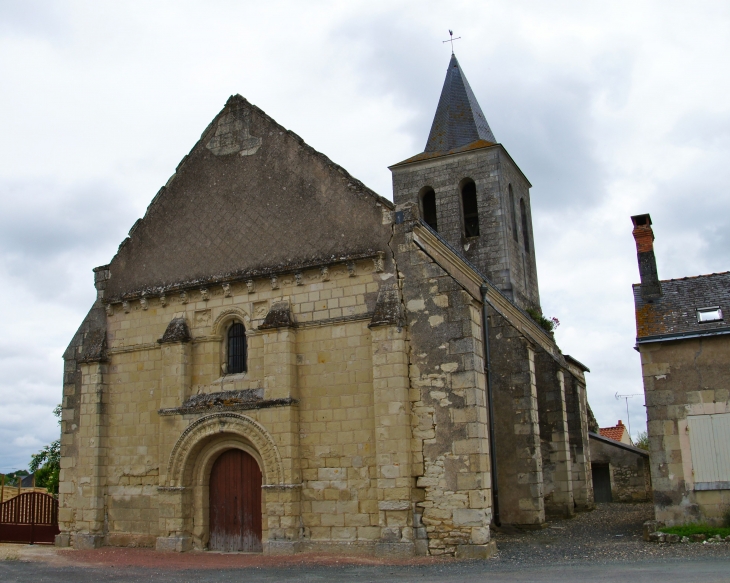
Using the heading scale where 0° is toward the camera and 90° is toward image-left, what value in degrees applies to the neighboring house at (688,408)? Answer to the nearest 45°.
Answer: approximately 0°

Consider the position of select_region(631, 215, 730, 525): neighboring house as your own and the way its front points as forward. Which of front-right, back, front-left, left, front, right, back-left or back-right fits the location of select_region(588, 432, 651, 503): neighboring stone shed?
back

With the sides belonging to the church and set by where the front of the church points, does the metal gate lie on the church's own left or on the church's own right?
on the church's own right

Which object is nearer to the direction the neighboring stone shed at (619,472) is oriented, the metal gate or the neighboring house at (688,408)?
the neighboring house

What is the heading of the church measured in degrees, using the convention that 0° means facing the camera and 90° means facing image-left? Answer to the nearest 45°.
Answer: approximately 45°

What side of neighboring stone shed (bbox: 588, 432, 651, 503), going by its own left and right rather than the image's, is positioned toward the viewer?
front

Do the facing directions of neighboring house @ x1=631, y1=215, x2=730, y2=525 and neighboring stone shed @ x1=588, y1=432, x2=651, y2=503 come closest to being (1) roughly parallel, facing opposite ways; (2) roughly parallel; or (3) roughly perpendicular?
roughly parallel

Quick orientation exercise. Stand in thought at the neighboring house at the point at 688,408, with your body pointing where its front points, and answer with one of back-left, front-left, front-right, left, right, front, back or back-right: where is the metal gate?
right

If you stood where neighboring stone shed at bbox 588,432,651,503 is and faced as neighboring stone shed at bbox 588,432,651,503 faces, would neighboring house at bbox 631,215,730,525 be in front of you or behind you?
in front

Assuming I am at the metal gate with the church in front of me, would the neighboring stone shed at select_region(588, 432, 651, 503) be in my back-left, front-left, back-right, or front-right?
front-left

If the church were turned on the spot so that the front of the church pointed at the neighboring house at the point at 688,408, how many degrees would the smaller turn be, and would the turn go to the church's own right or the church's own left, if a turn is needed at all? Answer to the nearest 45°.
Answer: approximately 135° to the church's own left

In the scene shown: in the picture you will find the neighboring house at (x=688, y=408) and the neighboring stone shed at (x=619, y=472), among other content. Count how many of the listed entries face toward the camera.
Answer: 2

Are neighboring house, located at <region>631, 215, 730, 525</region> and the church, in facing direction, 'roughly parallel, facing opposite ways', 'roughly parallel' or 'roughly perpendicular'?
roughly parallel
